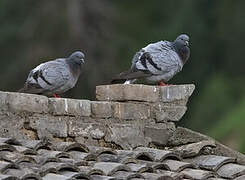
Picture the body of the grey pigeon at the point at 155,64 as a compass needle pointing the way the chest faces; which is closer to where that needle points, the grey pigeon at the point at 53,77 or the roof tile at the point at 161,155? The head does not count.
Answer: the roof tile

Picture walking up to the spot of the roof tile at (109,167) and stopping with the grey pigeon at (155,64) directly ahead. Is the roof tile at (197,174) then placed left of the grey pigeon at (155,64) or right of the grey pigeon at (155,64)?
right

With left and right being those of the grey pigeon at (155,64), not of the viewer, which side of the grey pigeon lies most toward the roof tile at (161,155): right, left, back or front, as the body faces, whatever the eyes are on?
right

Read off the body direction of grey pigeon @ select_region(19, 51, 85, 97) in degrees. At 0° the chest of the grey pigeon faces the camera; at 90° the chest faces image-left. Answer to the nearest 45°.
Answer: approximately 270°

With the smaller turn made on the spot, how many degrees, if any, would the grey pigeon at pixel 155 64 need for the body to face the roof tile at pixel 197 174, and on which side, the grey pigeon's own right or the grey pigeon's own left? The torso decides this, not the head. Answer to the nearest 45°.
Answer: approximately 90° to the grey pigeon's own right

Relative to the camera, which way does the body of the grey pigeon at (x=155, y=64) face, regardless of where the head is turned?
to the viewer's right

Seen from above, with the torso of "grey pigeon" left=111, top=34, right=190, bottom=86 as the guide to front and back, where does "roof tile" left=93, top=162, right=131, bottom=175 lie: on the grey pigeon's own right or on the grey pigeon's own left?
on the grey pigeon's own right
